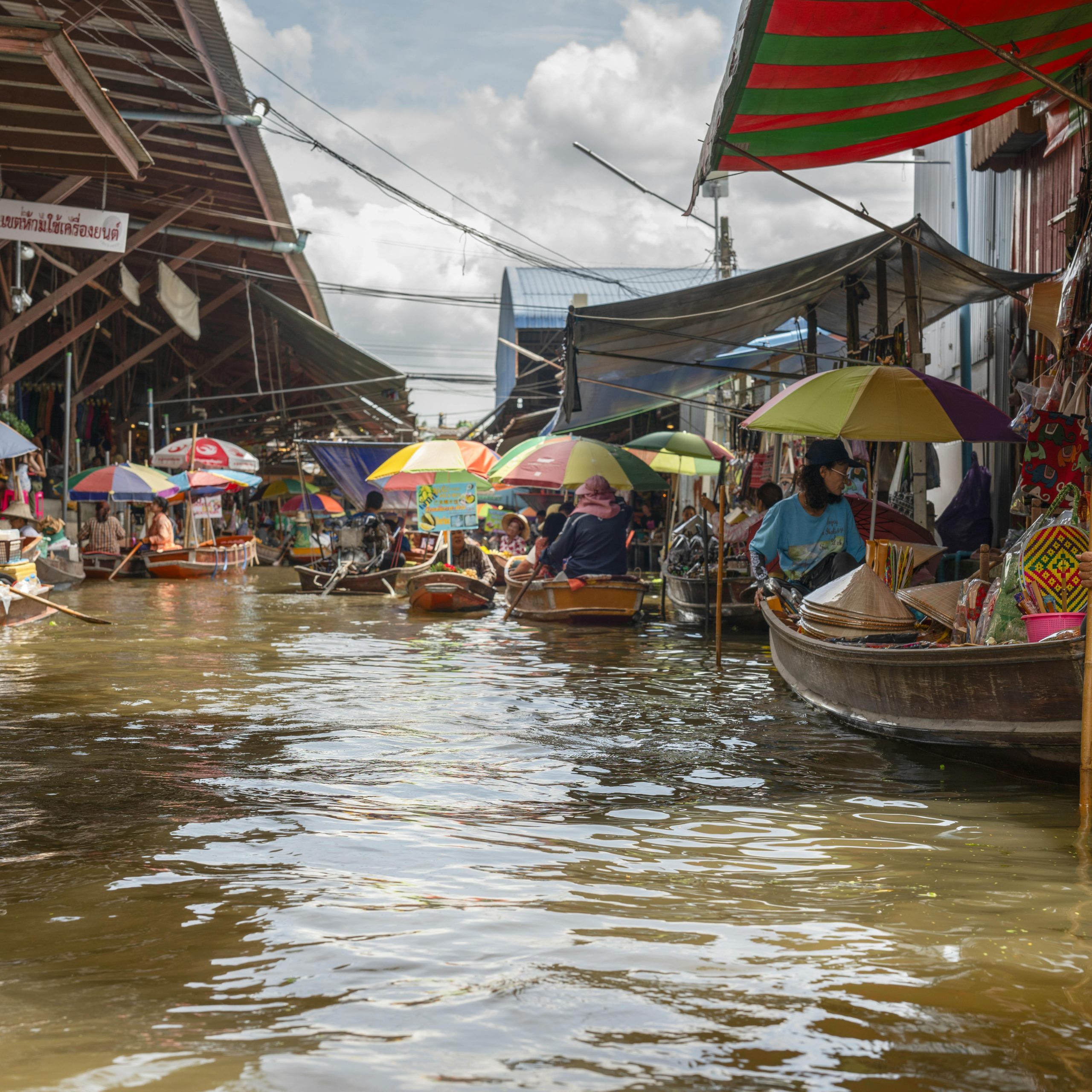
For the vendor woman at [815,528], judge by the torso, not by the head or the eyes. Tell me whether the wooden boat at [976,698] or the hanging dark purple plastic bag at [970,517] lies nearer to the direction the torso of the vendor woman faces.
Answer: the wooden boat

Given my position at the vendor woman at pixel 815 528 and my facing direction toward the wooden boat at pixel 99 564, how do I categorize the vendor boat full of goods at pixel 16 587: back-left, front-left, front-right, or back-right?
front-left

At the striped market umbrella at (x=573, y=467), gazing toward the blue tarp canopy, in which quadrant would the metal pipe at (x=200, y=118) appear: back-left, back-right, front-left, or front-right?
front-left
